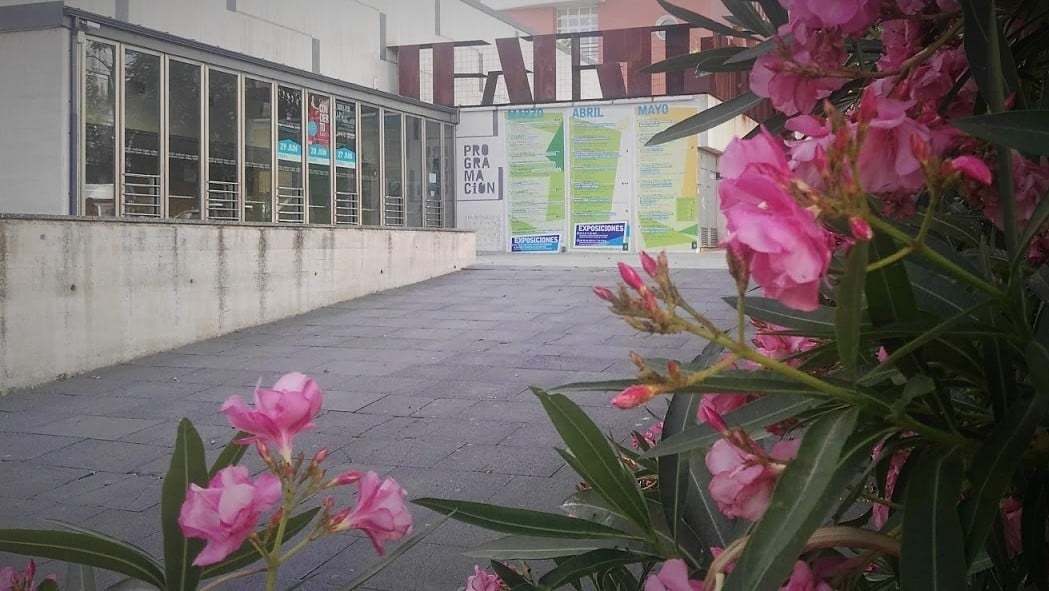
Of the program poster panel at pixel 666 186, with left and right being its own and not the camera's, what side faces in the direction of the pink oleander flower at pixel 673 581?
front

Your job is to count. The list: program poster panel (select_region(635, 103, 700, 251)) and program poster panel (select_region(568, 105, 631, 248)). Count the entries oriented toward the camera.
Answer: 2

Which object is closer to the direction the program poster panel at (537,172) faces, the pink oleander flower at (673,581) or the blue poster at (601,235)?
the pink oleander flower

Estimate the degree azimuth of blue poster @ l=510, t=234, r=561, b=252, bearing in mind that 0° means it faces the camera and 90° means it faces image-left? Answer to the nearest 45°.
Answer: approximately 0°

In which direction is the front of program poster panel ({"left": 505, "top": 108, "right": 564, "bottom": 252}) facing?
toward the camera

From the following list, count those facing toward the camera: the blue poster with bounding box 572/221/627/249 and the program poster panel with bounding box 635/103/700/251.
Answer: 2

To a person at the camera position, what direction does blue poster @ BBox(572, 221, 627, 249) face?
facing the viewer

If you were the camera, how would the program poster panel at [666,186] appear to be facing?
facing the viewer
